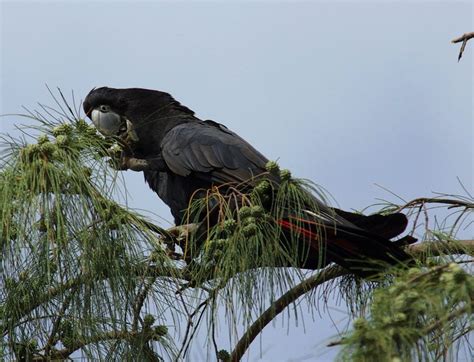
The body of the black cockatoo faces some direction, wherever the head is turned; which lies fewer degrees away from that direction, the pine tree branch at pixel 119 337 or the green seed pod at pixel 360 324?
the pine tree branch

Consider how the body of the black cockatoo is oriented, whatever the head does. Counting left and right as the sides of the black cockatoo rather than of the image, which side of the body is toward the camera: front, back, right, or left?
left

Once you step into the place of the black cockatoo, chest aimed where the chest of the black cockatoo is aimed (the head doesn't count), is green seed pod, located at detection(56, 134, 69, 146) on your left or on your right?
on your left

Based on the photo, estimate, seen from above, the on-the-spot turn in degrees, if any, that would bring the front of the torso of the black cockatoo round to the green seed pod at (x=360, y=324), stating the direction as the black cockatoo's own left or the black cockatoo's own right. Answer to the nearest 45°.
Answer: approximately 90° to the black cockatoo's own left

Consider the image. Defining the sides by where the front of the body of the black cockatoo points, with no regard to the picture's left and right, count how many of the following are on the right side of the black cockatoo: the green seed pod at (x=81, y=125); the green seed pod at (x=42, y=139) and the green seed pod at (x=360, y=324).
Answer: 0

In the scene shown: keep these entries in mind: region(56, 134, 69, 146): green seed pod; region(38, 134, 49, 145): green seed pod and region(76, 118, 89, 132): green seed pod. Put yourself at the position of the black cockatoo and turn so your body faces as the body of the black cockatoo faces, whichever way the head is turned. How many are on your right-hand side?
0
